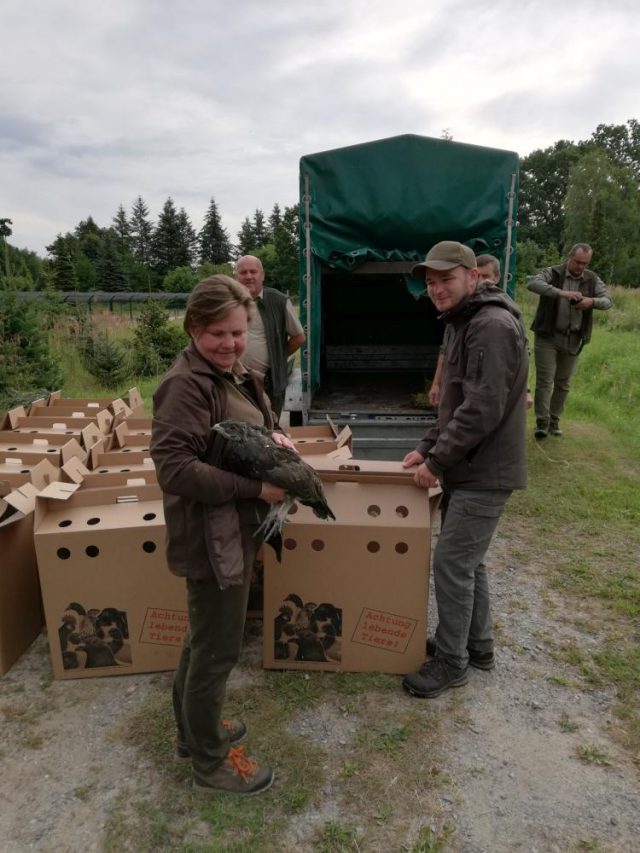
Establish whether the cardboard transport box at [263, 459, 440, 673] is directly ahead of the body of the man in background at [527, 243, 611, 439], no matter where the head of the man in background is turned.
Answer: yes

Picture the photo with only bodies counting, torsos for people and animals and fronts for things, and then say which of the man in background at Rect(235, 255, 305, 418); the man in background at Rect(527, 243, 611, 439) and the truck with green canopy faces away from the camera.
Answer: the truck with green canopy

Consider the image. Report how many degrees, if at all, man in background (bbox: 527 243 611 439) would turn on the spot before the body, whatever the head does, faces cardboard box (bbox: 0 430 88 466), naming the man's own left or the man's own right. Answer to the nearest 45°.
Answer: approximately 45° to the man's own right

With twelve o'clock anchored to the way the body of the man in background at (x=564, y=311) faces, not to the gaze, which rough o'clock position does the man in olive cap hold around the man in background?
The man in olive cap is roughly at 12 o'clock from the man in background.

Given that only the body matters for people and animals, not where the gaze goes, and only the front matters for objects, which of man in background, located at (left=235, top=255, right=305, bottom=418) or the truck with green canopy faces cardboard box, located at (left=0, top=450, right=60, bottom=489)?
the man in background

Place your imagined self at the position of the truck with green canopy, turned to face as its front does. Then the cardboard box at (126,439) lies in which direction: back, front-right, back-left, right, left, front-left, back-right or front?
back-left

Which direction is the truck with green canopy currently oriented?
away from the camera

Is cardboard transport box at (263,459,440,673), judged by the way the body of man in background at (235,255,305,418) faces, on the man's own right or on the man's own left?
on the man's own left

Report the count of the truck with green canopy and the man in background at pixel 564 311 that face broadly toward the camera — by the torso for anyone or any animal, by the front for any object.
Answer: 1

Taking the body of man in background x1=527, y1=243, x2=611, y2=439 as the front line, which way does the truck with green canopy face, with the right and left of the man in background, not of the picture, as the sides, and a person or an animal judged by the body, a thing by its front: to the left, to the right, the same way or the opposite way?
the opposite way

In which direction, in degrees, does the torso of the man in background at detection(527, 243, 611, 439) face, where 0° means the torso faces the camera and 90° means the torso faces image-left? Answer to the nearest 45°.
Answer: approximately 0°

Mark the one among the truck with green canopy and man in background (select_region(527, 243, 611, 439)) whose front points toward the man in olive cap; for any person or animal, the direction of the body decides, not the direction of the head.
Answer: the man in background

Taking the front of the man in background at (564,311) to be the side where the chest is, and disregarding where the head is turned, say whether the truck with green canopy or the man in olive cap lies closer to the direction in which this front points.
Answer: the man in olive cap
